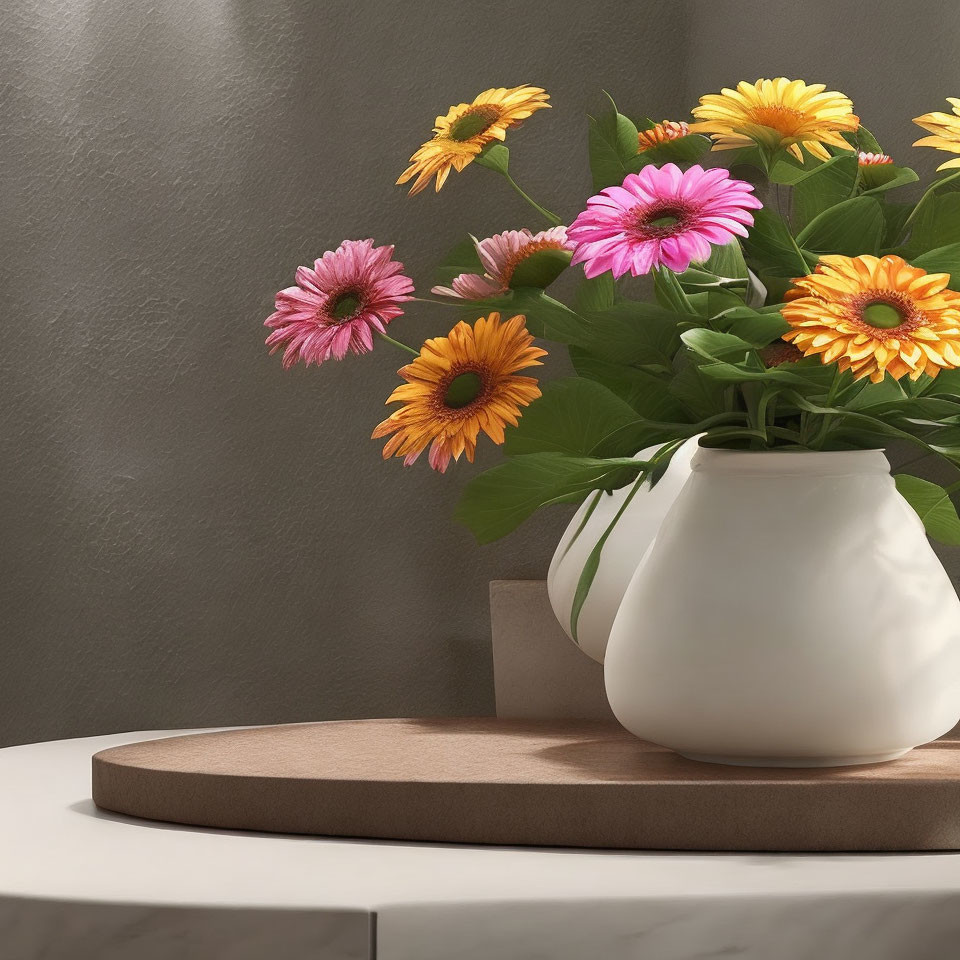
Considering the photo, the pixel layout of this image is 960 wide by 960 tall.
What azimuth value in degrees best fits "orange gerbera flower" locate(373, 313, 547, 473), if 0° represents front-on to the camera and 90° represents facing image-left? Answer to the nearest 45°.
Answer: approximately 45°

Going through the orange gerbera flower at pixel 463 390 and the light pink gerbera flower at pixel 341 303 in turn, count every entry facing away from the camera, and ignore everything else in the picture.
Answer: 0
